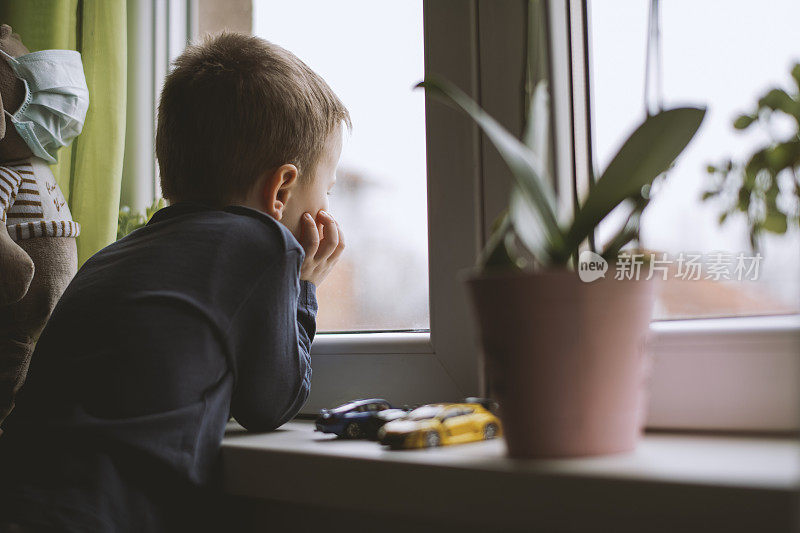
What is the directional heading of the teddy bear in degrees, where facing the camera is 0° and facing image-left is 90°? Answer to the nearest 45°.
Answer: approximately 270°

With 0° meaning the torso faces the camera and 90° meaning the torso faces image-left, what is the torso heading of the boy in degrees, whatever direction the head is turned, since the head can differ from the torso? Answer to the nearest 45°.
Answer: approximately 225°

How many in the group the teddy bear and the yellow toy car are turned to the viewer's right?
1

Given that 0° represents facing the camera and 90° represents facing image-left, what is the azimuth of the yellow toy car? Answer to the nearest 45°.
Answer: approximately 45°

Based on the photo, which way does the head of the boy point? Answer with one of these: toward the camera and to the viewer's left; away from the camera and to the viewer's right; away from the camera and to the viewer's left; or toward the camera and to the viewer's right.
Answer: away from the camera and to the viewer's right

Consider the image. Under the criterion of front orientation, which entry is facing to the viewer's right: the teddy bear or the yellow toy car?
the teddy bear
